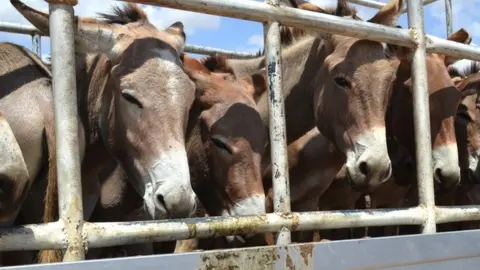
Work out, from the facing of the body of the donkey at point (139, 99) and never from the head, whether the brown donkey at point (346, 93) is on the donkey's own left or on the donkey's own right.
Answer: on the donkey's own left

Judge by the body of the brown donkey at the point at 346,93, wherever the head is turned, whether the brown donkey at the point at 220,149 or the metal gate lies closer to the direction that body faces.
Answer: the metal gate

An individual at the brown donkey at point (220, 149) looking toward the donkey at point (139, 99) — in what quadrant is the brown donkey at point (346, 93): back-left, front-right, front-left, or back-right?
back-left

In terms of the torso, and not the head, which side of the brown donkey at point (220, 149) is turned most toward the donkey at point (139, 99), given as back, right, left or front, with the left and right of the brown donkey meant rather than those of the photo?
right

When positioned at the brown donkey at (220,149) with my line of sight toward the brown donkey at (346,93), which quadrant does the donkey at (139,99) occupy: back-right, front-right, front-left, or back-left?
back-right

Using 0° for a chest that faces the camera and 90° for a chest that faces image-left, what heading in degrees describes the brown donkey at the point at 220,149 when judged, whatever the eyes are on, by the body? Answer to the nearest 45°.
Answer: approximately 315°

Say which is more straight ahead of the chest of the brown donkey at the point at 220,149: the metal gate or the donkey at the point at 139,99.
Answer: the metal gate

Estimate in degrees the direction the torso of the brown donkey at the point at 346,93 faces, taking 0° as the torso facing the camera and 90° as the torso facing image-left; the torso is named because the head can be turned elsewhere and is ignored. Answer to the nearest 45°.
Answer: approximately 315°
